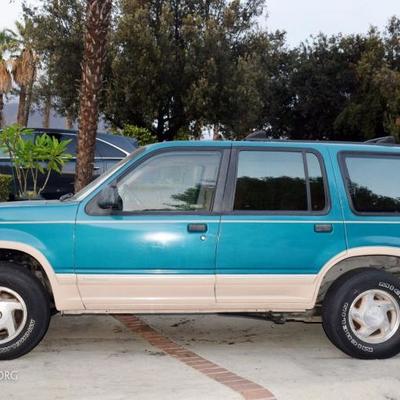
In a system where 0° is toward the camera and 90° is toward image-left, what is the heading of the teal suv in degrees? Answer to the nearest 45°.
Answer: approximately 90°

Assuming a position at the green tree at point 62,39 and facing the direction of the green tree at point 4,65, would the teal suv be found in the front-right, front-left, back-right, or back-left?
back-left

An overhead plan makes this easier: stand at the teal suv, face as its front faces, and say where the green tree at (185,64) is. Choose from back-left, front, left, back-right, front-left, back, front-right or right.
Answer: right

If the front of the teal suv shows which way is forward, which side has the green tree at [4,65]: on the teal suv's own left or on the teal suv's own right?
on the teal suv's own right

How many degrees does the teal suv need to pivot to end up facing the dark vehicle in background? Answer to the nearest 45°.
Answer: approximately 90° to its right

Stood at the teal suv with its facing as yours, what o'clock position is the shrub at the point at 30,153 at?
The shrub is roughly at 2 o'clock from the teal suv.

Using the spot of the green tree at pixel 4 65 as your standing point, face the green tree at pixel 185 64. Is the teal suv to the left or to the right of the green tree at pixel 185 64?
right

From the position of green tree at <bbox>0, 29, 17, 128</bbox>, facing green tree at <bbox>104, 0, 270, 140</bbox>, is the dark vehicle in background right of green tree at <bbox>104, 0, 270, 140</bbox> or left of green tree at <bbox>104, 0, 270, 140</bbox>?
right

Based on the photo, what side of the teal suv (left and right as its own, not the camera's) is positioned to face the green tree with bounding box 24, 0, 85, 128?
right
